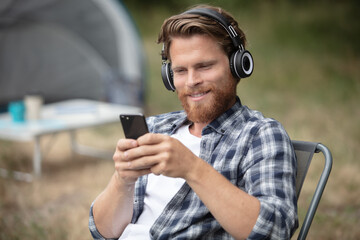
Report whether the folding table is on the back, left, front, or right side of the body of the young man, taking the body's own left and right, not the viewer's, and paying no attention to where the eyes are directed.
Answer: right

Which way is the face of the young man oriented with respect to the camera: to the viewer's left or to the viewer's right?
to the viewer's left

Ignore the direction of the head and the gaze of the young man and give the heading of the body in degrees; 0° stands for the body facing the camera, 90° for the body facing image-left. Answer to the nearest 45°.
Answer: approximately 45°

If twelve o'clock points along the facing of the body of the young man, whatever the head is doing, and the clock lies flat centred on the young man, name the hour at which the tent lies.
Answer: The tent is roughly at 4 o'clock from the young man.
